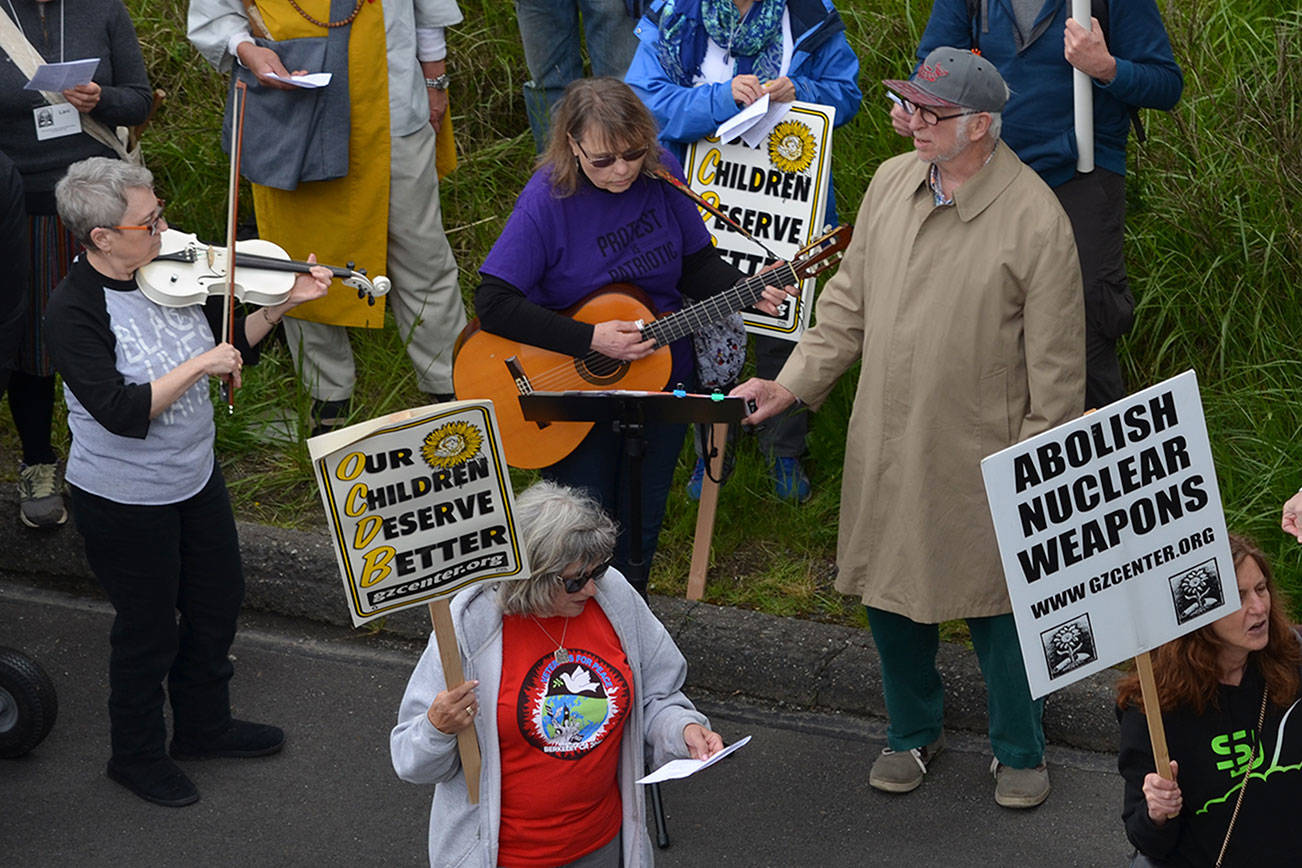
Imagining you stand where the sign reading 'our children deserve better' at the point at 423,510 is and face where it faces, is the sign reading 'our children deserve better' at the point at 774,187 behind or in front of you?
behind

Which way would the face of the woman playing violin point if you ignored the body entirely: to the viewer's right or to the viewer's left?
to the viewer's right

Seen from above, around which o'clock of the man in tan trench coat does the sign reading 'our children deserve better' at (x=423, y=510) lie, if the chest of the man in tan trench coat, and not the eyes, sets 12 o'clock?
The sign reading 'our children deserve better' is roughly at 12 o'clock from the man in tan trench coat.

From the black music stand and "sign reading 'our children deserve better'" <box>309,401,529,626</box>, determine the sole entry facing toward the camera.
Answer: the sign reading 'our children deserve better'

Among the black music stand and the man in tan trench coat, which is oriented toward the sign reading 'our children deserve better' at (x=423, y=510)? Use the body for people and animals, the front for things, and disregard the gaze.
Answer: the man in tan trench coat

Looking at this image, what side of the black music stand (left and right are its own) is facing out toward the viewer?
back

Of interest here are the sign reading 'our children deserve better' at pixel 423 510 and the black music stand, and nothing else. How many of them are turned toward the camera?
1

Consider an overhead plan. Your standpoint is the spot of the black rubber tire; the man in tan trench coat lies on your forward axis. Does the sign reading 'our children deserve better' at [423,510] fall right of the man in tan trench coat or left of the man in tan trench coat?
right

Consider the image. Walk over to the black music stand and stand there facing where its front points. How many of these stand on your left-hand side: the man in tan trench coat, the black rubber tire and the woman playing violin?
2

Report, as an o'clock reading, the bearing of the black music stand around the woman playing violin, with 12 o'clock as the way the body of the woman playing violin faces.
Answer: The black music stand is roughly at 11 o'clock from the woman playing violin.

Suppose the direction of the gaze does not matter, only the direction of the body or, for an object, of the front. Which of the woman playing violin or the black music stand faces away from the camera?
the black music stand

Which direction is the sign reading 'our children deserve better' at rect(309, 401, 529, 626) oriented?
toward the camera

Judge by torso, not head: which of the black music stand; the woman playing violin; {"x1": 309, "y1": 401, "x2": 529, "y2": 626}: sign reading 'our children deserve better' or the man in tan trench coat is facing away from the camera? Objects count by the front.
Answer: the black music stand

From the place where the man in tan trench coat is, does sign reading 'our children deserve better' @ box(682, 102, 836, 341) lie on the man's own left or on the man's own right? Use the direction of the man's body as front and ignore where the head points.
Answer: on the man's own right

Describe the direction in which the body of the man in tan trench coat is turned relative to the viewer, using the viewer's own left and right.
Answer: facing the viewer and to the left of the viewer

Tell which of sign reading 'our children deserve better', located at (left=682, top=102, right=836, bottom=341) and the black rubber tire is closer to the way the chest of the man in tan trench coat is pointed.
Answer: the black rubber tire

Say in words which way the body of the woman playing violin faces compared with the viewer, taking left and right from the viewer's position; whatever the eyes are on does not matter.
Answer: facing the viewer and to the right of the viewer
